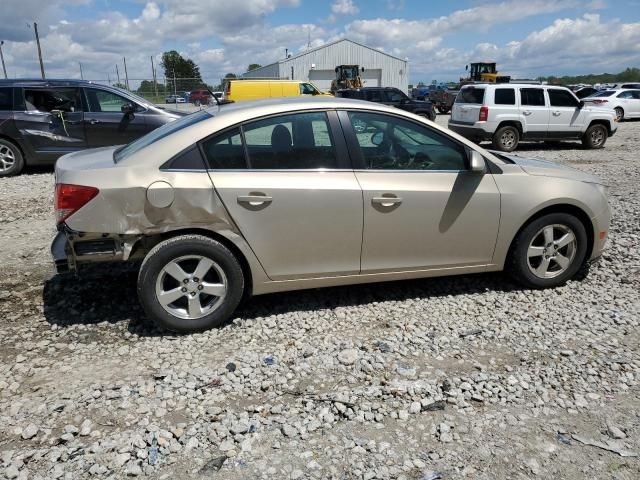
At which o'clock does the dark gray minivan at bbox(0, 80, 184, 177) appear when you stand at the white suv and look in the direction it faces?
The dark gray minivan is roughly at 6 o'clock from the white suv.

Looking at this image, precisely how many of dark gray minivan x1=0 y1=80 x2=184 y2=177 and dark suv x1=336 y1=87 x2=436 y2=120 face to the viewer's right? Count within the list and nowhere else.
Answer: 2

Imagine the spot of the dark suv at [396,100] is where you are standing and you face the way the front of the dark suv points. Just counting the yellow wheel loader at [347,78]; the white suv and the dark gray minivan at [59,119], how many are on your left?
1

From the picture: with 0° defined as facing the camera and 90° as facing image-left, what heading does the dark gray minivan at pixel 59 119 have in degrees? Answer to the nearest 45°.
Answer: approximately 270°

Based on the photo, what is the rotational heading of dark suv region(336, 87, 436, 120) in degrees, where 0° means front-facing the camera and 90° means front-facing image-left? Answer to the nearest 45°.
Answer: approximately 270°

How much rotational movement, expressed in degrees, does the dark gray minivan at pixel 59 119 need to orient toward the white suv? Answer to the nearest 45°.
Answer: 0° — it already faces it

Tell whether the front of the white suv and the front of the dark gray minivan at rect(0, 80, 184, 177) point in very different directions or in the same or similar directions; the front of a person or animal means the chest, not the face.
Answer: same or similar directions

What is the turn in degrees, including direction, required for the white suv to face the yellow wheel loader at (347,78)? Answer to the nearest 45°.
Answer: approximately 90° to its left

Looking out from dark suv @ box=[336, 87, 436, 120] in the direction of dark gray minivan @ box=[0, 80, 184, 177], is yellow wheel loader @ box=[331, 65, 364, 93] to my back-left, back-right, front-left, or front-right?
back-right

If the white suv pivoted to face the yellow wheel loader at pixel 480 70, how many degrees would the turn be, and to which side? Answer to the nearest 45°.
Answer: approximately 45° to its left

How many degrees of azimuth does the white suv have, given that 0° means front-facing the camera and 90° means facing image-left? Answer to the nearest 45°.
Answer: approximately 225°

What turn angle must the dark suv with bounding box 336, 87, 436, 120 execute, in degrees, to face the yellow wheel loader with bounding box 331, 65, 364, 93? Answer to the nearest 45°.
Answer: approximately 90° to its left

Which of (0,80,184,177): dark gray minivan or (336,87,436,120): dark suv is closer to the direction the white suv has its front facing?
the dark suv
